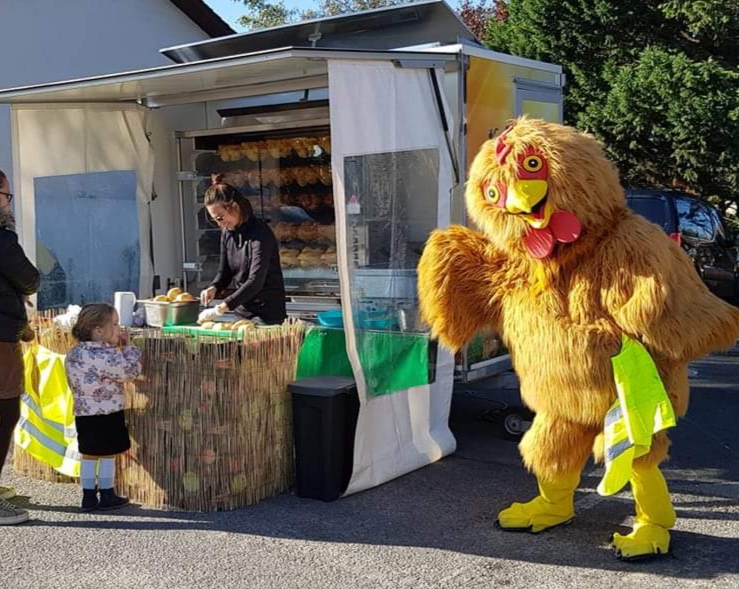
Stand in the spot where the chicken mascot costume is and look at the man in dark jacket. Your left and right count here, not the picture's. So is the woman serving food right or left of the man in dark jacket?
right

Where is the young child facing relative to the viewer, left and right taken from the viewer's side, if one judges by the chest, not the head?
facing away from the viewer and to the right of the viewer

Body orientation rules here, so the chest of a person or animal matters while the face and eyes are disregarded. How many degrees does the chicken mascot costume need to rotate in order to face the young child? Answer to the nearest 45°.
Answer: approximately 45° to its right

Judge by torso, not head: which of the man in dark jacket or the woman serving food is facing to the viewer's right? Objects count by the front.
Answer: the man in dark jacket

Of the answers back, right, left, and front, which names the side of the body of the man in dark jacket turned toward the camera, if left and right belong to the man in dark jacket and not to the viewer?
right

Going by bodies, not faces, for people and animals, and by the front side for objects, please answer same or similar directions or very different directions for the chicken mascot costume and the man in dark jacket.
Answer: very different directions

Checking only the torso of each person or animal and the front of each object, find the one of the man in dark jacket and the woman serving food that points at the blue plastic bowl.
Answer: the man in dark jacket

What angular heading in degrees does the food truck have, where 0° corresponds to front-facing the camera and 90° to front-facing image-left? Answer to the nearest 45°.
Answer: approximately 315°

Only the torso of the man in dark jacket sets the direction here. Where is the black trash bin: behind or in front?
in front

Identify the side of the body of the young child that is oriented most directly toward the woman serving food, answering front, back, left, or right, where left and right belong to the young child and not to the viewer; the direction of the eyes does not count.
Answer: front

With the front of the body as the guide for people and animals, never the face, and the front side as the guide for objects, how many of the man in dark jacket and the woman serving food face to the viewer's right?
1

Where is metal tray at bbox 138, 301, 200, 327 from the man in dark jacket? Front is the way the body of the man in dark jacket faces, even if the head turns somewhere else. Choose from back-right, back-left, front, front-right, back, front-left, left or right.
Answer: front-left
